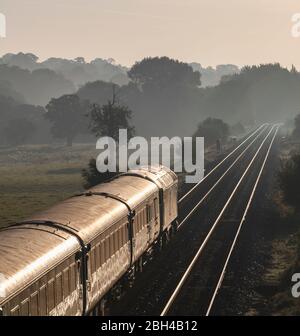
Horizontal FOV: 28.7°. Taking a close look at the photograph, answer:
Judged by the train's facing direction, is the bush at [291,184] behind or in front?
in front

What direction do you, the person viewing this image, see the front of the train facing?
facing away from the viewer and to the right of the viewer
